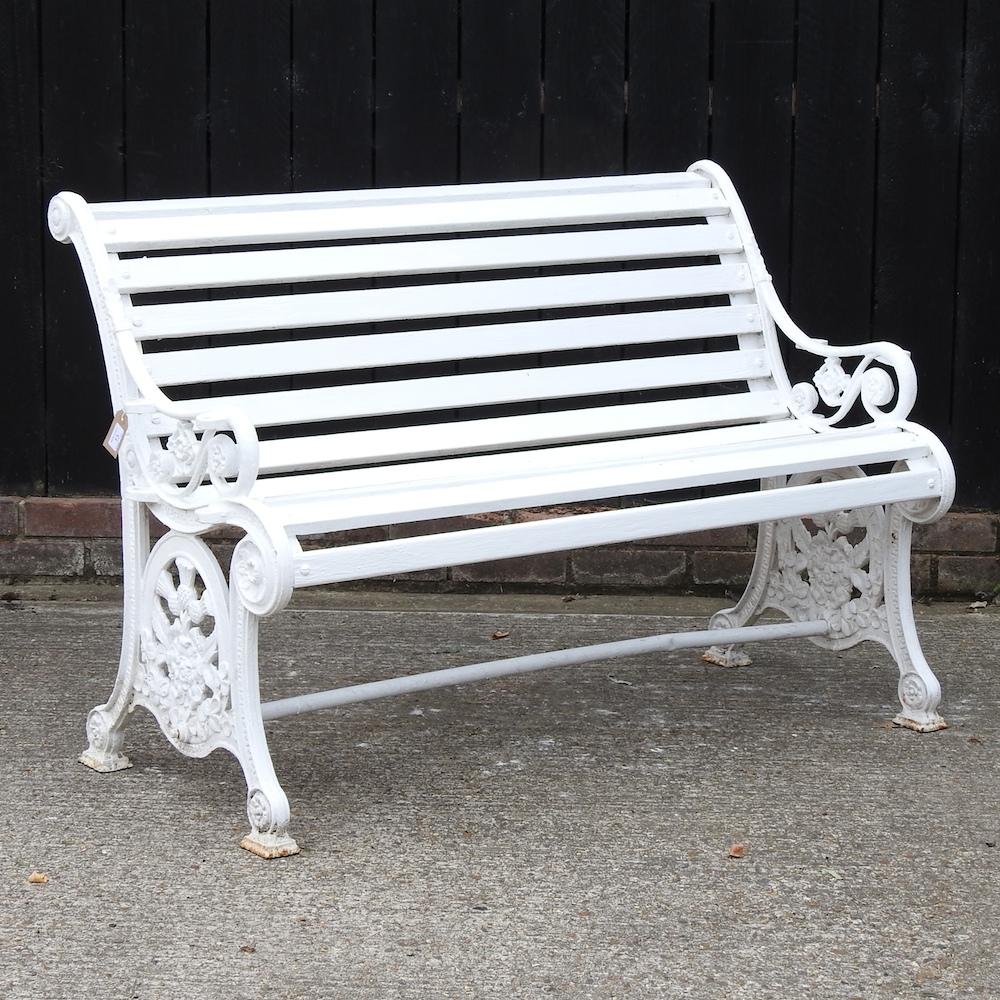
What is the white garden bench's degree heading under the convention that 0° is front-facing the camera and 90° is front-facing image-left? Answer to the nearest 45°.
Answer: approximately 315°
